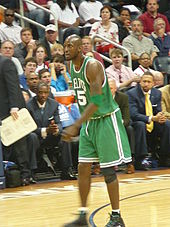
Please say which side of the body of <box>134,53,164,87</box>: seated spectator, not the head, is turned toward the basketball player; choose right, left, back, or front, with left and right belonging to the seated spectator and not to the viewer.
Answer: front

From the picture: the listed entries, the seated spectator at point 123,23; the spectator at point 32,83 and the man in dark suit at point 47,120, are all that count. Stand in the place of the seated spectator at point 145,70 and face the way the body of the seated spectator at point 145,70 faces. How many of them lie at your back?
1

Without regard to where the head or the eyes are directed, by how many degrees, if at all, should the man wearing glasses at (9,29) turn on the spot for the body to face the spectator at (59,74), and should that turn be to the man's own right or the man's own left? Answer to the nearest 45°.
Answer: approximately 45° to the man's own left

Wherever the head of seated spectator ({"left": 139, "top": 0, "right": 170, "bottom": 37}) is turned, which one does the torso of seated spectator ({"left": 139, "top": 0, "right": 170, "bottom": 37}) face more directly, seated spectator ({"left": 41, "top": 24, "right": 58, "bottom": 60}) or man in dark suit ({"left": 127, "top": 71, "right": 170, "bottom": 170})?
the man in dark suit

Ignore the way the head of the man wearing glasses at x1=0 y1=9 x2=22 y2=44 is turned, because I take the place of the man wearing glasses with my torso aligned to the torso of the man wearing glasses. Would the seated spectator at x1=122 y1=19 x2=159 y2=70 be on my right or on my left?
on my left

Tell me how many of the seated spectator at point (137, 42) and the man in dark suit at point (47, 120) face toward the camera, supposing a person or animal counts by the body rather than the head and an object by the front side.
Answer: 2

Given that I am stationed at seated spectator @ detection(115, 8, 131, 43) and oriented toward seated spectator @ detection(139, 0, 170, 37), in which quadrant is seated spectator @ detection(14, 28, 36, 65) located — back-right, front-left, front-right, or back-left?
back-right

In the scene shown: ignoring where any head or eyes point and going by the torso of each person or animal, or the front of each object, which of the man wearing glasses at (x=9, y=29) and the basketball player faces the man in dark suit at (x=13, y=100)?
the man wearing glasses

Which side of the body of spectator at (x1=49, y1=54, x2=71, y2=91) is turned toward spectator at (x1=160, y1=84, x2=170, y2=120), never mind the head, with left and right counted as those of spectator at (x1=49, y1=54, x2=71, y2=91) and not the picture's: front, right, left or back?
left

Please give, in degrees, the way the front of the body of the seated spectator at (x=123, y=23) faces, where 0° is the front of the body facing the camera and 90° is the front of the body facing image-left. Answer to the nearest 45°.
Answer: approximately 315°

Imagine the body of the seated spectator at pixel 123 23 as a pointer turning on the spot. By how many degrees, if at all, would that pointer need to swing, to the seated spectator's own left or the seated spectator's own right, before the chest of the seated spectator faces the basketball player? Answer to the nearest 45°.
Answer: approximately 45° to the seated spectator's own right
